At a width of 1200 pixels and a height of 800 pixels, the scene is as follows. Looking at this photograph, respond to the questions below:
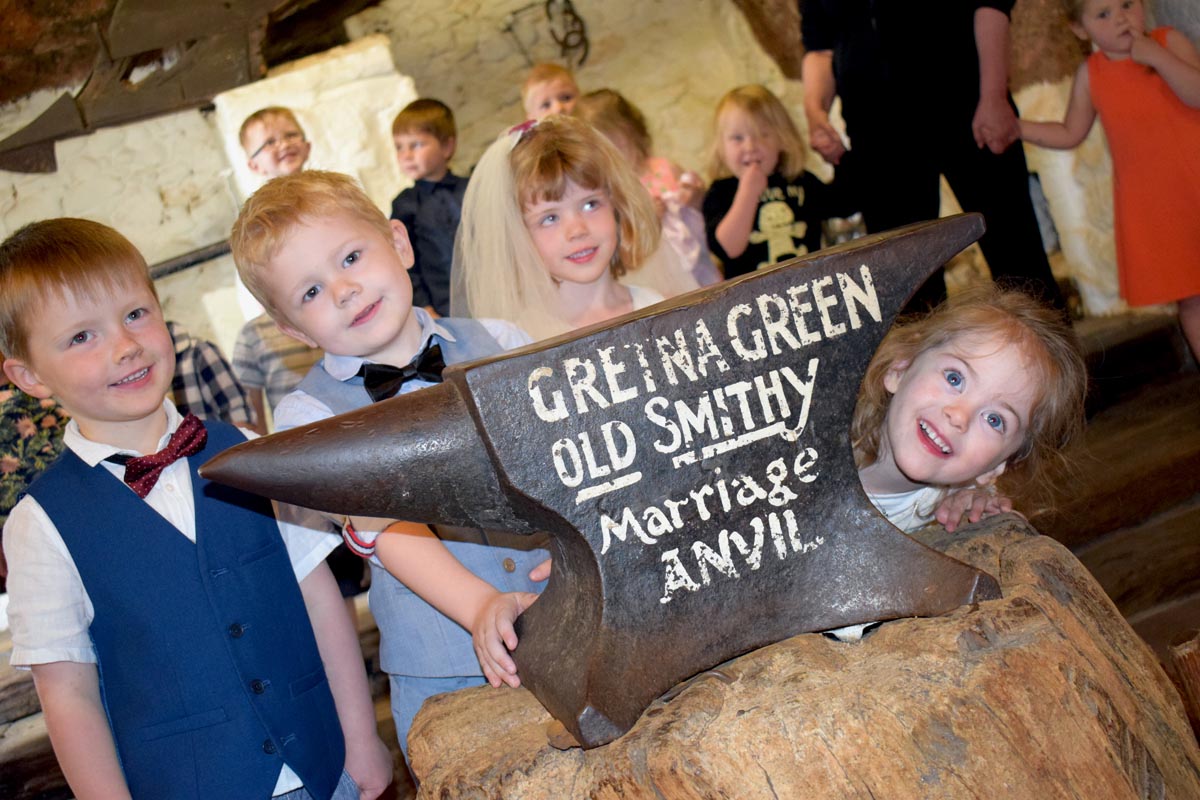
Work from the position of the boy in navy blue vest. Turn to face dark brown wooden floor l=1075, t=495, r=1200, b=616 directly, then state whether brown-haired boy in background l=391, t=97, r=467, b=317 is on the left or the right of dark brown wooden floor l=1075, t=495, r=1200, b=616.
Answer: left

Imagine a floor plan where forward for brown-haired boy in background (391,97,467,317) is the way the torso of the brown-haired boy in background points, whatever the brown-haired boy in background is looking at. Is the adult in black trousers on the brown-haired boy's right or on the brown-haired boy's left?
on the brown-haired boy's left

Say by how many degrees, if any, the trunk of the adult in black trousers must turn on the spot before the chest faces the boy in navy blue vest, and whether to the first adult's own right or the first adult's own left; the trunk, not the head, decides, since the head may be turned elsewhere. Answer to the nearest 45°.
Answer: approximately 45° to the first adult's own right

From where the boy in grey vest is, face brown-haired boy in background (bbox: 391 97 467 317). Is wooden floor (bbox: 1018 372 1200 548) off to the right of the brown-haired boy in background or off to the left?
right

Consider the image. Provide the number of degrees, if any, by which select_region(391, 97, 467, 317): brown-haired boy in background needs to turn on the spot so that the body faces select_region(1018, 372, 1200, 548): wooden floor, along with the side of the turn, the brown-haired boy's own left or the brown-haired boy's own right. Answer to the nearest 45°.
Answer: approximately 90° to the brown-haired boy's own left

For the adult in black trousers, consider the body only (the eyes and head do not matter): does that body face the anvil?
yes

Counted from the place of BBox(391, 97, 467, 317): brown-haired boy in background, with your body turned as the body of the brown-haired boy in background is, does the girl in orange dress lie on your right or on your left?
on your left

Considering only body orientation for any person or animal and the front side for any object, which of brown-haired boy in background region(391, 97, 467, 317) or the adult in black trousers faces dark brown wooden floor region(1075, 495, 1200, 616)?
the adult in black trousers

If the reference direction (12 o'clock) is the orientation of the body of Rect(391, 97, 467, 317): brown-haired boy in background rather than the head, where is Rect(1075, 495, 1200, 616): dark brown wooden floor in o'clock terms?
The dark brown wooden floor is roughly at 9 o'clock from the brown-haired boy in background.

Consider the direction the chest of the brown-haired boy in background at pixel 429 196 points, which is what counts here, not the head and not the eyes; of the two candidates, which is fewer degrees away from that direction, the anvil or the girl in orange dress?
the anvil

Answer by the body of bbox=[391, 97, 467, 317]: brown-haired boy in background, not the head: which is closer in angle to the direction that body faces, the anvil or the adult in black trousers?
the anvil

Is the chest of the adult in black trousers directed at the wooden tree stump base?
yes
